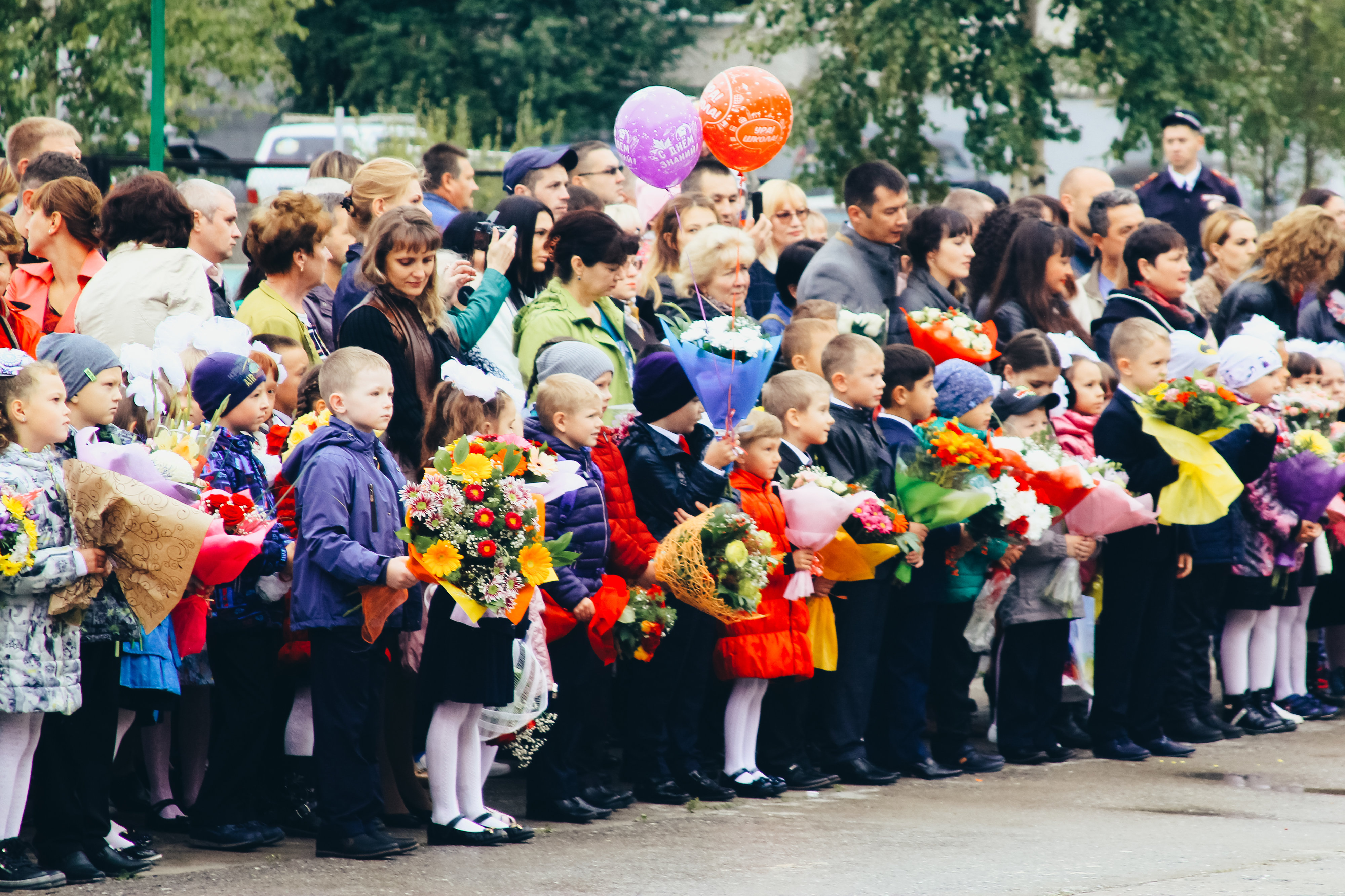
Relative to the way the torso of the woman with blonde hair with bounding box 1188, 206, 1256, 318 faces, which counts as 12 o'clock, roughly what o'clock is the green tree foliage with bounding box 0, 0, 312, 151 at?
The green tree foliage is roughly at 5 o'clock from the woman with blonde hair.

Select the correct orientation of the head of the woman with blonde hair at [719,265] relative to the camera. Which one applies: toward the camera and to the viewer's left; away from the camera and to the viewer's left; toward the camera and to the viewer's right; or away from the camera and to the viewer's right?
toward the camera and to the viewer's right

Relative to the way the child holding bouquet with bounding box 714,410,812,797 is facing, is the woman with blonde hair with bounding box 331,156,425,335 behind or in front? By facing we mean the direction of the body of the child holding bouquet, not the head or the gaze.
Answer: behind

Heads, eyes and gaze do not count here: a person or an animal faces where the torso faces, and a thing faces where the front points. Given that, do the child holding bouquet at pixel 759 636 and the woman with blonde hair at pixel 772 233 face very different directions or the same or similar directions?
same or similar directions

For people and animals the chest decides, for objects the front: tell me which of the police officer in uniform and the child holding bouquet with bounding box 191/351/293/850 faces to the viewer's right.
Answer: the child holding bouquet

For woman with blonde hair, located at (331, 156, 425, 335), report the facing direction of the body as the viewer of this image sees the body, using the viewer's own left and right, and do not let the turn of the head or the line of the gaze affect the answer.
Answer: facing to the right of the viewer

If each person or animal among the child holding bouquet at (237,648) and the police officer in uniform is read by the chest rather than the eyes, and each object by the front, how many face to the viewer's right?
1

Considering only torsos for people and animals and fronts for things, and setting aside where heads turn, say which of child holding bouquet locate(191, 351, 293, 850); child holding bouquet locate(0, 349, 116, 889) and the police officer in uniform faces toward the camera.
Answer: the police officer in uniform

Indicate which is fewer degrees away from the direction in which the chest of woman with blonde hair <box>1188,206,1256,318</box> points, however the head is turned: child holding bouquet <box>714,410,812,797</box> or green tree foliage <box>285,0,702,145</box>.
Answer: the child holding bouquet

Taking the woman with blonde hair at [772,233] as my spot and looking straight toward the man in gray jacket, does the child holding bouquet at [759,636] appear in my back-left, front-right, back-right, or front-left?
front-right

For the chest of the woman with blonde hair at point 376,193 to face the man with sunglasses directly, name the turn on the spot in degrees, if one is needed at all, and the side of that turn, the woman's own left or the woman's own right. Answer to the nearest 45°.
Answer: approximately 45° to the woman's own left

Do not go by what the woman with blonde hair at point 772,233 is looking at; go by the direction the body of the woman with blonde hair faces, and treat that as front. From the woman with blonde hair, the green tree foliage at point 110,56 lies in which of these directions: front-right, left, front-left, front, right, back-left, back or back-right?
back

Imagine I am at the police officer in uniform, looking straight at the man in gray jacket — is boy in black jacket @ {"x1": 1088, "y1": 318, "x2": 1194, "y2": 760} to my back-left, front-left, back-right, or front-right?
front-left

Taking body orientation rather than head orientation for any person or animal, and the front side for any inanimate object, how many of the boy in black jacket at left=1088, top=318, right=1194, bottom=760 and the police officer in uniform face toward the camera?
1

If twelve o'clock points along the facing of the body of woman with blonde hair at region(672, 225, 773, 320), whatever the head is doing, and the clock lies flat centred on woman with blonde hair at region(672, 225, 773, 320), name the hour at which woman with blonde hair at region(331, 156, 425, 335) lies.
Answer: woman with blonde hair at region(331, 156, 425, 335) is roughly at 4 o'clock from woman with blonde hair at region(672, 225, 773, 320).
